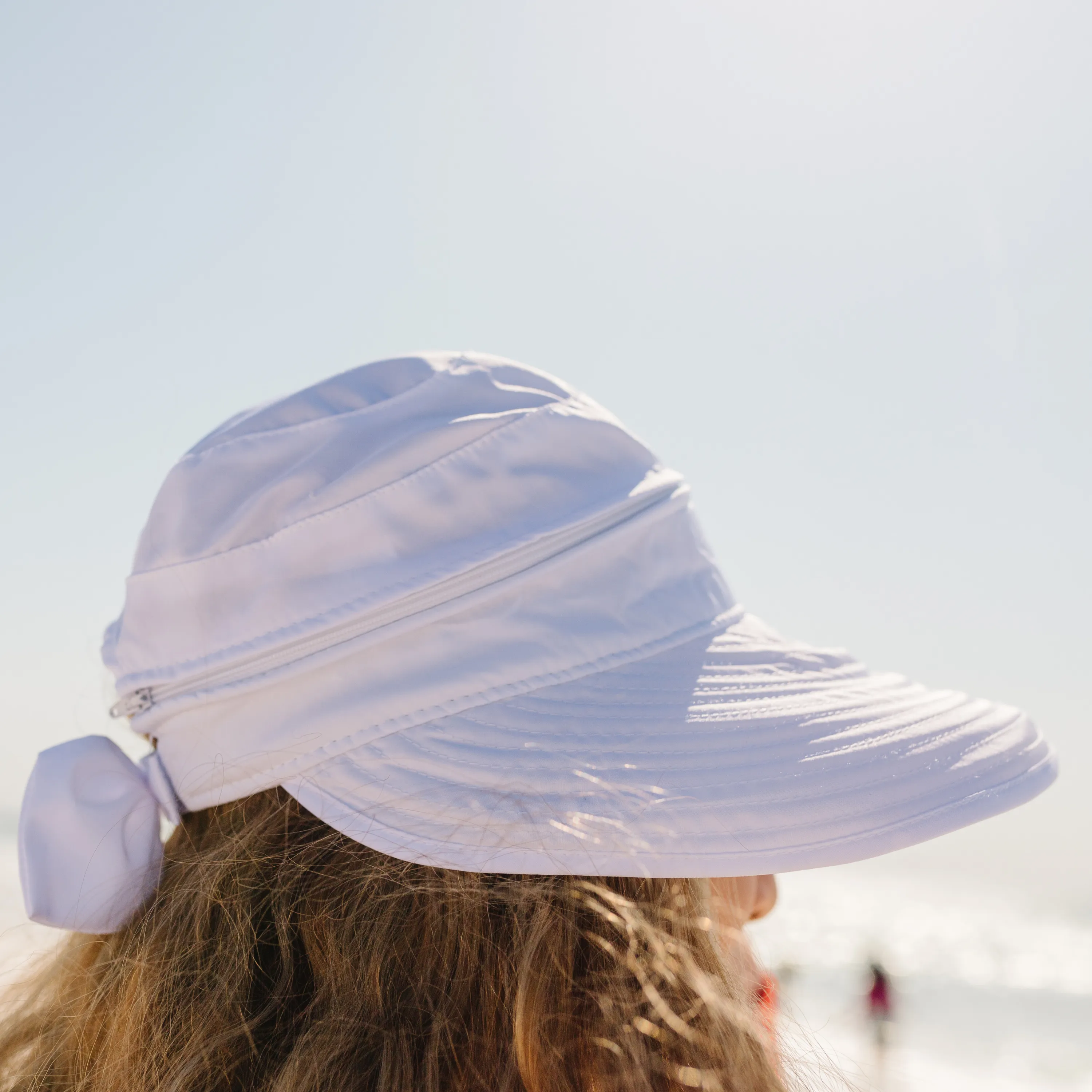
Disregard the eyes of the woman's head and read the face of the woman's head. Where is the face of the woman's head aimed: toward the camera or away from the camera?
away from the camera
